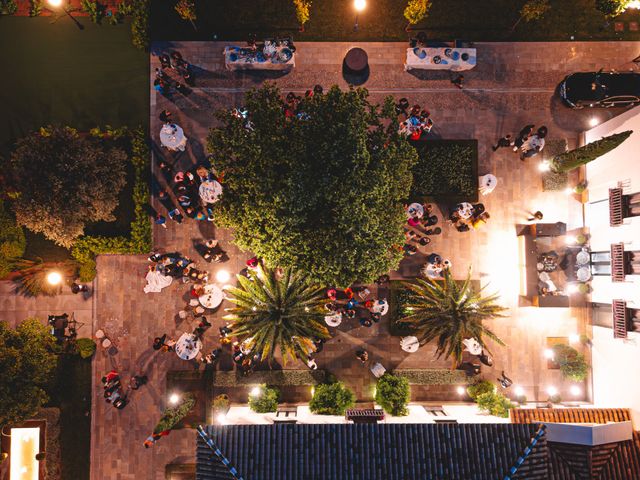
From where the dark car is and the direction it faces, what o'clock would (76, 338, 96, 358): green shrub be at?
The green shrub is roughly at 11 o'clock from the dark car.

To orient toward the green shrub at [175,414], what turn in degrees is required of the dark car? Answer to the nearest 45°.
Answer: approximately 45° to its left

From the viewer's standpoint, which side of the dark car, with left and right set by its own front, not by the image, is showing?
left

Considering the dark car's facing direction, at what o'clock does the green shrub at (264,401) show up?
The green shrub is roughly at 11 o'clock from the dark car.

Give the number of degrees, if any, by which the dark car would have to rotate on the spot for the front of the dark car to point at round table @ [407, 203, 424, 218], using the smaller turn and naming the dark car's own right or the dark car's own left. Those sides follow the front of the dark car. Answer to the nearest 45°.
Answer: approximately 45° to the dark car's own left

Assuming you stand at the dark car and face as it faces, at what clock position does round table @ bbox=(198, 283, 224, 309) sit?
The round table is roughly at 11 o'clock from the dark car.
